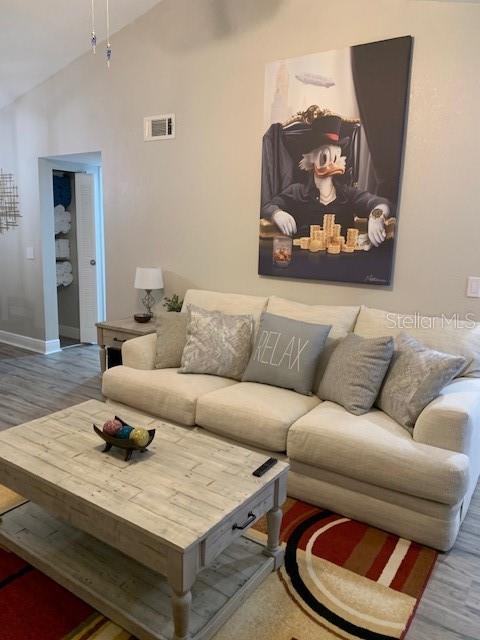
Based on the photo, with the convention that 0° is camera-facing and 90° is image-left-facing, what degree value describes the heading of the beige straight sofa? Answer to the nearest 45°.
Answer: approximately 45°

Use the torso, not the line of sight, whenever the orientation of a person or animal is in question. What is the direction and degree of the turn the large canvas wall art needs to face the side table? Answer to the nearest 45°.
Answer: approximately 45° to its right

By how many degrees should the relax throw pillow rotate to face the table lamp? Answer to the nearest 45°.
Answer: approximately 90° to its right

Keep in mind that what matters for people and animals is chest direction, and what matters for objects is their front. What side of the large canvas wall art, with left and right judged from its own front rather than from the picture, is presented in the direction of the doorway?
right

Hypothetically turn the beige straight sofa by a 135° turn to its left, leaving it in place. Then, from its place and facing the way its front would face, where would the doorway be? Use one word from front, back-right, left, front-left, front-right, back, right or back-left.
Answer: back-left

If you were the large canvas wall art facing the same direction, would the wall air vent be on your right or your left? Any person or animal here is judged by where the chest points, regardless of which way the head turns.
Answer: on your right

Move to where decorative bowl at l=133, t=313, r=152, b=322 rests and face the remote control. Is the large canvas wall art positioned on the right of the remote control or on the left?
left

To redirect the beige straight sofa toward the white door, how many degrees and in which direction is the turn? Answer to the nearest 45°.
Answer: approximately 90° to its right

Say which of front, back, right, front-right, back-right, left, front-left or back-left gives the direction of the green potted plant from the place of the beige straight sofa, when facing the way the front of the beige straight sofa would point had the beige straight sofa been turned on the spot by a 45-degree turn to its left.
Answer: back-right

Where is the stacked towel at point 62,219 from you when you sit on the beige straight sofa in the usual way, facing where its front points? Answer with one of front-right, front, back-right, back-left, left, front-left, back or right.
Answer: right

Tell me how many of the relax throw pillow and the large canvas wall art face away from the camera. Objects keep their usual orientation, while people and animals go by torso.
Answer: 0

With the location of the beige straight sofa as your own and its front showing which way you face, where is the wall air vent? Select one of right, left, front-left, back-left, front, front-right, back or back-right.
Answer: right

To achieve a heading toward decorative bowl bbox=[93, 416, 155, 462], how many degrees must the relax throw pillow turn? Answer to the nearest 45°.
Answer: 0° — it already faces it

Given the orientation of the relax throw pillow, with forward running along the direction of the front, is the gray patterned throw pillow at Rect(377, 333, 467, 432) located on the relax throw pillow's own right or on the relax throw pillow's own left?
on the relax throw pillow's own left

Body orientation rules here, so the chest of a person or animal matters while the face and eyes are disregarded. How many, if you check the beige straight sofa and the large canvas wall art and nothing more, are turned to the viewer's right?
0
